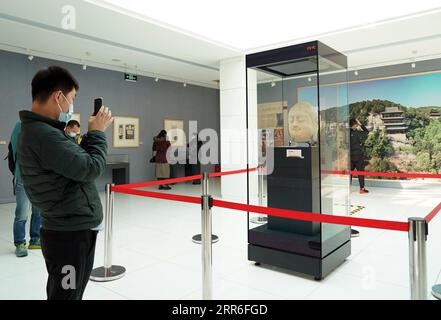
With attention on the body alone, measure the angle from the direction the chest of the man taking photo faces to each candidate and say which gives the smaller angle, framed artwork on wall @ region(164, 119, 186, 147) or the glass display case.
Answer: the glass display case

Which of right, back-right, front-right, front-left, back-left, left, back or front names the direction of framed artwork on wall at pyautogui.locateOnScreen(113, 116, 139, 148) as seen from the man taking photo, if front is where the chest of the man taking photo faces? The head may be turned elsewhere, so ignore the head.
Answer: left

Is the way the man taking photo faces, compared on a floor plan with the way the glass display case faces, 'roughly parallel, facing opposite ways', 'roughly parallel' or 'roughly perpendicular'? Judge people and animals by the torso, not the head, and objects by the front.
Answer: roughly parallel, facing opposite ways

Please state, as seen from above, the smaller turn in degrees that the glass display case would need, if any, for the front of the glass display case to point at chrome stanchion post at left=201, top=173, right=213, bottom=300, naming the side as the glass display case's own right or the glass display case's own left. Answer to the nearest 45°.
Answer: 0° — it already faces it

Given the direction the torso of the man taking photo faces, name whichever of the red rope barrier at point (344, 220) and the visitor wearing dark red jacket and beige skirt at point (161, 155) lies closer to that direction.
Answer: the red rope barrier

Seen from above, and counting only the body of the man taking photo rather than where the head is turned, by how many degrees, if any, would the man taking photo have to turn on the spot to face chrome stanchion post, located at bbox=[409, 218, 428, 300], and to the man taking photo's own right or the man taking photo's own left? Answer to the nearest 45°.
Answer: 0° — they already face it

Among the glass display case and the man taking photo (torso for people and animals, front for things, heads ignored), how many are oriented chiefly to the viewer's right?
1

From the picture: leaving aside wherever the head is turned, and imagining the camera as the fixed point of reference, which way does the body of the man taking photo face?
to the viewer's right

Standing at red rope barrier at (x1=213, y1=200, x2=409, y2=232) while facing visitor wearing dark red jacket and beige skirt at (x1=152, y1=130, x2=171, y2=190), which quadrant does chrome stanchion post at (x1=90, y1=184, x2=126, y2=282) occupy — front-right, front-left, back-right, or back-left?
front-left

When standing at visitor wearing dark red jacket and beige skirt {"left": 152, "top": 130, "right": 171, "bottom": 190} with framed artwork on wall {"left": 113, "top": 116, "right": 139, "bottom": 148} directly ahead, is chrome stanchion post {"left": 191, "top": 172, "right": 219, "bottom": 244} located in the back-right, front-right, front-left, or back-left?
back-left

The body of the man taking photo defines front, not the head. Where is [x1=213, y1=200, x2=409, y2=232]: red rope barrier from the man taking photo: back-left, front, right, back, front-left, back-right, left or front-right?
front
